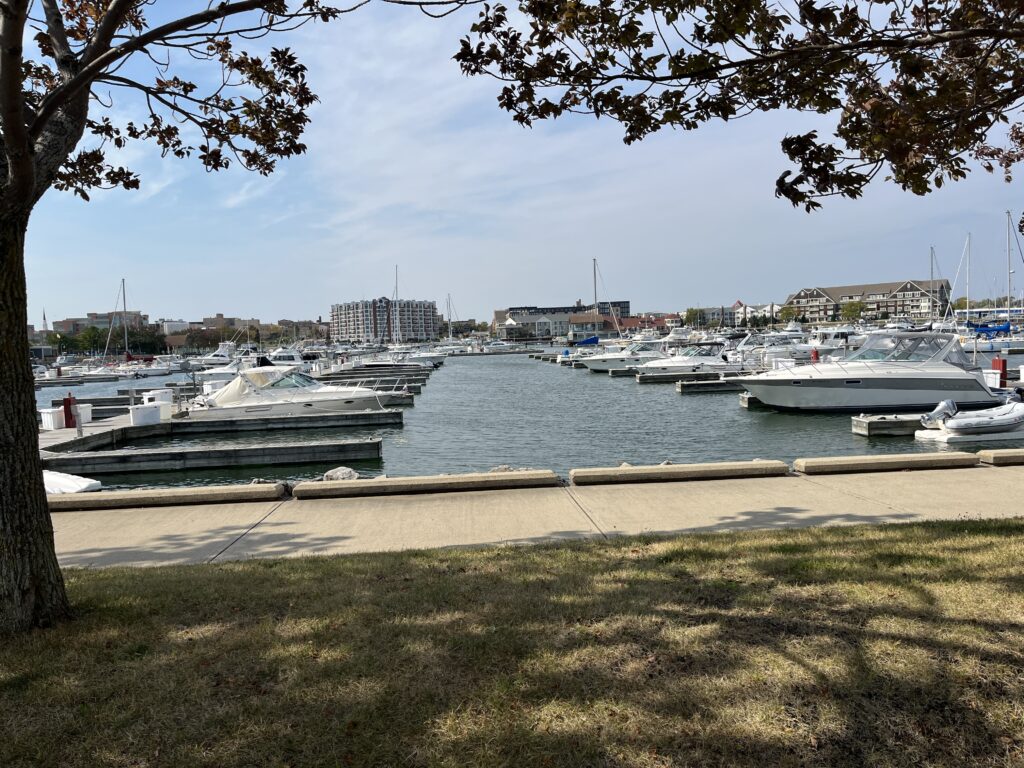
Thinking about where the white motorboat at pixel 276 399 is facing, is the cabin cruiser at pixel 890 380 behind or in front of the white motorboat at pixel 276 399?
in front

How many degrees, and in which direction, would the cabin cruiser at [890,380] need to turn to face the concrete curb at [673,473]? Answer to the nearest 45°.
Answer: approximately 90° to its left

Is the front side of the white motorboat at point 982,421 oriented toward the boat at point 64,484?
no

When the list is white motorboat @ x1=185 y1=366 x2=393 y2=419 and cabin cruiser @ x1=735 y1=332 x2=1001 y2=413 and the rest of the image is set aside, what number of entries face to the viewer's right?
1

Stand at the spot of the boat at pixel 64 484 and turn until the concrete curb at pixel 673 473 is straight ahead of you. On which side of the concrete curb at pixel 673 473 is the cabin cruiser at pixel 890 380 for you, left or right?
left

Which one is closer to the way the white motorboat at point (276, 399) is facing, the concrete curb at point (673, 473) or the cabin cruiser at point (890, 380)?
the cabin cruiser

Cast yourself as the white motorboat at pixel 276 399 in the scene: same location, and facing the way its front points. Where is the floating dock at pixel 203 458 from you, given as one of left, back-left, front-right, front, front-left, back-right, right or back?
right

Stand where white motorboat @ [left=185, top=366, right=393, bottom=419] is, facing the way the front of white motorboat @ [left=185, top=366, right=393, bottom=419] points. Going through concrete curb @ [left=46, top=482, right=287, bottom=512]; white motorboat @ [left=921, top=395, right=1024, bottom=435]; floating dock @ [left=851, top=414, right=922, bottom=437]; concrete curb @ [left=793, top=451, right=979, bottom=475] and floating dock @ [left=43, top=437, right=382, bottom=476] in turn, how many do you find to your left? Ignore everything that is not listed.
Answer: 0

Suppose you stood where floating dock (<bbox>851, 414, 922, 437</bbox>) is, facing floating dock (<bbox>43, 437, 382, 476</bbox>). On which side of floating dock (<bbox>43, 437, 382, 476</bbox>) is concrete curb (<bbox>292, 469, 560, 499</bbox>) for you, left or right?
left

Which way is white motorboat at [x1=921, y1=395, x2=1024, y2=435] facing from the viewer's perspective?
to the viewer's right

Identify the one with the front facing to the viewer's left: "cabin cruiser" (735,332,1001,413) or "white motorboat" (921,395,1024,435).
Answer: the cabin cruiser

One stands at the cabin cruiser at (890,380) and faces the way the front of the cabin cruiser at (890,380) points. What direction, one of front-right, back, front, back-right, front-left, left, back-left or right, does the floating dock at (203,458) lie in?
front-left

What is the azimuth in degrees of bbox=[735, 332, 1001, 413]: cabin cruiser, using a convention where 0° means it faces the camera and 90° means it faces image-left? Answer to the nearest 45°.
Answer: approximately 90°

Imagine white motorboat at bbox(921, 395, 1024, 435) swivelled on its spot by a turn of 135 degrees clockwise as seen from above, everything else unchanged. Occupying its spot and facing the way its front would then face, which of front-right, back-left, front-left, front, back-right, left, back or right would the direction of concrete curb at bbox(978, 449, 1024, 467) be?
front-left

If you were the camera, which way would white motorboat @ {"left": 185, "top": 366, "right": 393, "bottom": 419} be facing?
facing to the right of the viewer

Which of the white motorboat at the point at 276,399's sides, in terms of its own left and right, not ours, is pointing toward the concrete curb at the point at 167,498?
right
